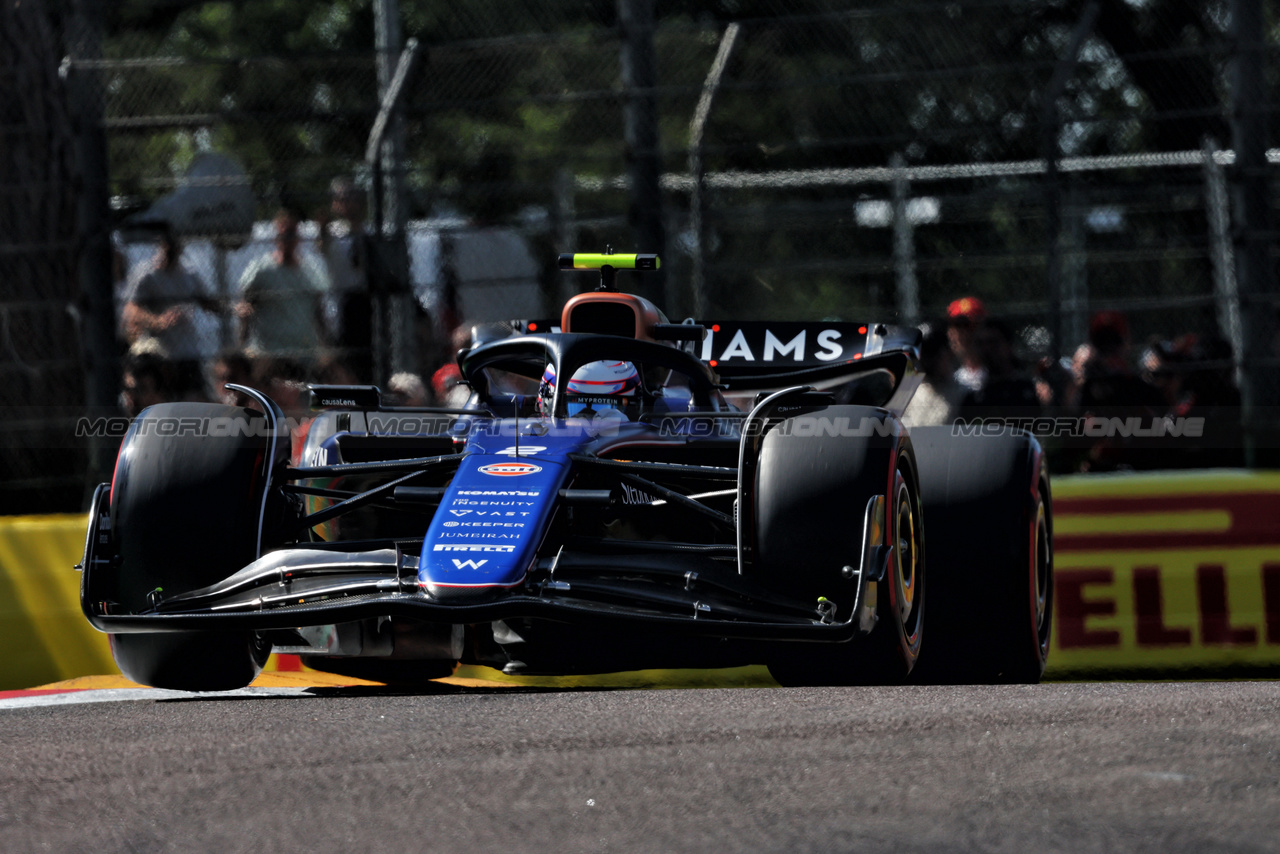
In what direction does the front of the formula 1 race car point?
toward the camera

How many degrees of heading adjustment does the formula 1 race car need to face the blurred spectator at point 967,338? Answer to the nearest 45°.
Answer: approximately 135° to its left

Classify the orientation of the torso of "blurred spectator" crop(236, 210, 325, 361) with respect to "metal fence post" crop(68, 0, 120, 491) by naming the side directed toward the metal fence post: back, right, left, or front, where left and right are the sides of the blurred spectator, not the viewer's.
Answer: right

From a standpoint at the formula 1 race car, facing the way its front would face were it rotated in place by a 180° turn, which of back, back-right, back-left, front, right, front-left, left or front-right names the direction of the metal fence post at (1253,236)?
front-right

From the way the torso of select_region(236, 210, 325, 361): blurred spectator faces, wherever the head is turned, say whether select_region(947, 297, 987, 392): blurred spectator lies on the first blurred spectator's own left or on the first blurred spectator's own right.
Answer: on the first blurred spectator's own left

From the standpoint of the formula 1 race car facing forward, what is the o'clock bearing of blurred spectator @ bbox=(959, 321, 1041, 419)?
The blurred spectator is roughly at 7 o'clock from the formula 1 race car.

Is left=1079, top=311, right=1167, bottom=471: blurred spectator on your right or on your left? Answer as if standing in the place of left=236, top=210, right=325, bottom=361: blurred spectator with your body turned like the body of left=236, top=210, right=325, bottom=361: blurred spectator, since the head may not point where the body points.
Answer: on your left

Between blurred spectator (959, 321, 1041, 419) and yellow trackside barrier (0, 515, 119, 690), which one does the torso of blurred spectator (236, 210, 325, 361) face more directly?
the yellow trackside barrier

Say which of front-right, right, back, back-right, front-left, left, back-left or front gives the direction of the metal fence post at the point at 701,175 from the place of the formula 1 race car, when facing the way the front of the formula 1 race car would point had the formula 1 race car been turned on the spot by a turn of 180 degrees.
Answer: front

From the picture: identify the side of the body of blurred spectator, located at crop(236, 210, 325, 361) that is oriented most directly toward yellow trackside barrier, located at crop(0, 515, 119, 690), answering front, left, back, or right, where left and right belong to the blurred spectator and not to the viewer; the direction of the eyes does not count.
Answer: front

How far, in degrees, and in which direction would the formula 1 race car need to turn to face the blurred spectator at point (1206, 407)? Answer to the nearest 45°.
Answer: approximately 135° to its left

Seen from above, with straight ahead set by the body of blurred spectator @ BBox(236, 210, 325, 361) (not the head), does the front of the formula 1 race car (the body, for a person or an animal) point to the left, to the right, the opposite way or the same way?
the same way

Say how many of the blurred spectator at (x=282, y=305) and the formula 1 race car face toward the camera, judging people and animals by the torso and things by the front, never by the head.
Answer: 2

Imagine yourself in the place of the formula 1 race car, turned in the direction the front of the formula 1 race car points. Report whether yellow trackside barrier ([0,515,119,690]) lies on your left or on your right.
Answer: on your right

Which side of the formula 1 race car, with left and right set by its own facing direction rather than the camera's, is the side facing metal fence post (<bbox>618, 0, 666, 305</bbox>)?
back

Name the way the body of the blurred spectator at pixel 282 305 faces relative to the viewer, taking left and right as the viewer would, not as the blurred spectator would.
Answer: facing the viewer
